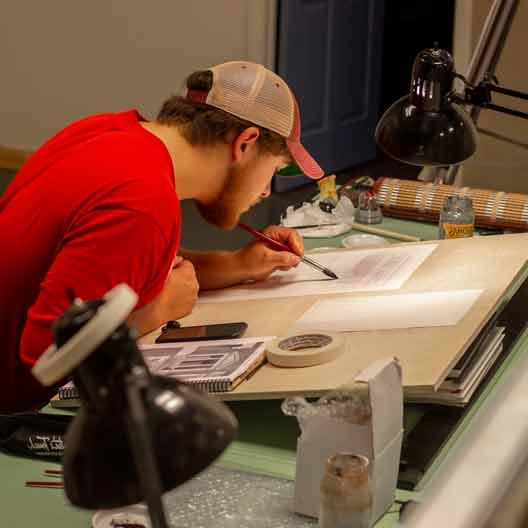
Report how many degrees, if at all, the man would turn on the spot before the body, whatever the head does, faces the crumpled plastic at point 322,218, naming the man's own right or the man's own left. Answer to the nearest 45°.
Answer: approximately 45° to the man's own left

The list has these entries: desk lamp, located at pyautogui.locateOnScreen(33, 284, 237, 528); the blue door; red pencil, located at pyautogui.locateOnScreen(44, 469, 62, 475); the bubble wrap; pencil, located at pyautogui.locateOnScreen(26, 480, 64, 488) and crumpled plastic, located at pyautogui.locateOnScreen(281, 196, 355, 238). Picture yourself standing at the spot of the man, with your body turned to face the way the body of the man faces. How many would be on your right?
4

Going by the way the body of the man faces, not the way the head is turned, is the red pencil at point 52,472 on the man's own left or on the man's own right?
on the man's own right

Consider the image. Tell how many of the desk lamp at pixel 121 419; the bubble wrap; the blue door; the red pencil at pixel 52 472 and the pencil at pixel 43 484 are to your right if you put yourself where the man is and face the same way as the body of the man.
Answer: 4

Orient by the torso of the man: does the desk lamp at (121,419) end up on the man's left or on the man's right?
on the man's right

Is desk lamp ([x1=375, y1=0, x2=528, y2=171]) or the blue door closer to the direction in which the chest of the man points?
the desk lamp

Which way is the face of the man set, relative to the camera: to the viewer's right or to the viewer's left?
to the viewer's right

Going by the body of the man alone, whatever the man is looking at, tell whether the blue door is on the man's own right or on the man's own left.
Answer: on the man's own left

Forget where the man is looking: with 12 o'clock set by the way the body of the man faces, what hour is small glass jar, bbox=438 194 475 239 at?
The small glass jar is roughly at 11 o'clock from the man.

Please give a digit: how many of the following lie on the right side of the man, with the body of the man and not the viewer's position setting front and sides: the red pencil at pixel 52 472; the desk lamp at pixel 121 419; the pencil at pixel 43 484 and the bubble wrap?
4

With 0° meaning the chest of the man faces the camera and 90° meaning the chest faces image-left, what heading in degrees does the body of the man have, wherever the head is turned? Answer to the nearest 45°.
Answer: approximately 270°
